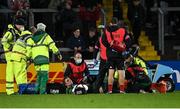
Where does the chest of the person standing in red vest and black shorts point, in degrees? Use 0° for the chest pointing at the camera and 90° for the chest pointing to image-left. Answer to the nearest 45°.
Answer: approximately 180°

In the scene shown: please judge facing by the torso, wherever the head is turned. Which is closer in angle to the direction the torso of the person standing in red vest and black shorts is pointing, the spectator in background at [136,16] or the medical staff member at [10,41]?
the spectator in background

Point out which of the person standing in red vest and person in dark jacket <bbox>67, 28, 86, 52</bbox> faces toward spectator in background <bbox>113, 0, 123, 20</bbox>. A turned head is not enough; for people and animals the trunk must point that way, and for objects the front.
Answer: the person standing in red vest and black shorts

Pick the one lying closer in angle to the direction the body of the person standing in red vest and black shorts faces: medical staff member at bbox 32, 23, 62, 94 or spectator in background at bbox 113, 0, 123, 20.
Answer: the spectator in background

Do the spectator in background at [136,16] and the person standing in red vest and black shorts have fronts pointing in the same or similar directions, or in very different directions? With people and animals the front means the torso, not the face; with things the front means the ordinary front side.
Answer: very different directions

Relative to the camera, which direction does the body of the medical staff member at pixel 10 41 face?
to the viewer's right

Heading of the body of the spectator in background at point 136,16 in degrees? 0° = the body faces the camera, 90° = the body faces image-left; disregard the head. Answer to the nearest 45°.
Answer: approximately 0°

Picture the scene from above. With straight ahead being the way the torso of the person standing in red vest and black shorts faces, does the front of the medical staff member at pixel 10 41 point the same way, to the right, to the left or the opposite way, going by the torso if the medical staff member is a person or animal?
to the right

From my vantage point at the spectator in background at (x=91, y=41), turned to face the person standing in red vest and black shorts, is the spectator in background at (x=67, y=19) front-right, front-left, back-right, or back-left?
back-right
